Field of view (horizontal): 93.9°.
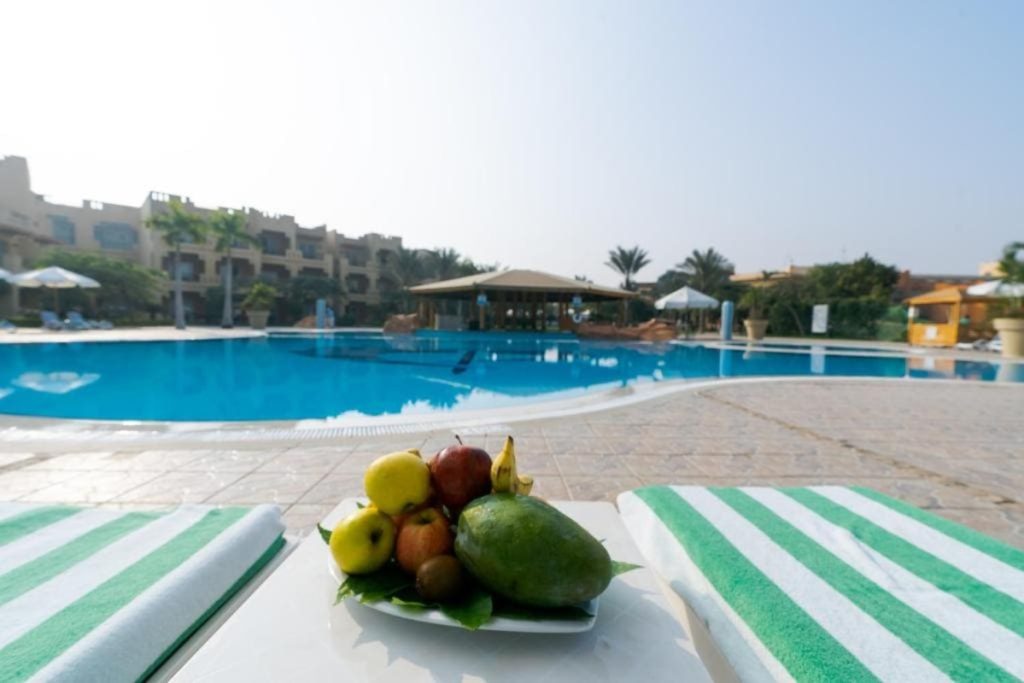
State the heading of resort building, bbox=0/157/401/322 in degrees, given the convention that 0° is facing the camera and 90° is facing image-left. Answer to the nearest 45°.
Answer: approximately 315°

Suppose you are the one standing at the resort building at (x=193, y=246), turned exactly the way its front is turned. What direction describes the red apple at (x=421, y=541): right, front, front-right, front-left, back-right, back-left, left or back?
front-right

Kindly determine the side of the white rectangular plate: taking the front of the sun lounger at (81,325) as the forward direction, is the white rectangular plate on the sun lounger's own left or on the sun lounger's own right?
on the sun lounger's own right

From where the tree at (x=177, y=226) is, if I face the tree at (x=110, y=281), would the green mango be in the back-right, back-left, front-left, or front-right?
back-left

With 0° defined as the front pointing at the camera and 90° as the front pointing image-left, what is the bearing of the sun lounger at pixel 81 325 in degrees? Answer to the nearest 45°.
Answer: approximately 270°

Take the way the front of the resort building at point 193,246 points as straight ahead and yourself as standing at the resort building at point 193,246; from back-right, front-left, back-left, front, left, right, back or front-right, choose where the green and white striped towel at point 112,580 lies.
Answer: front-right

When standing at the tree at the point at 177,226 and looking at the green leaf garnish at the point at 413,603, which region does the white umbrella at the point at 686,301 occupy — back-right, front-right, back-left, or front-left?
front-left

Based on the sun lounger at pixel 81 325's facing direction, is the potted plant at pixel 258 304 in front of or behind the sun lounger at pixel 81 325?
in front

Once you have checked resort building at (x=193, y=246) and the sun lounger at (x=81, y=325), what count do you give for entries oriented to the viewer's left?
0
